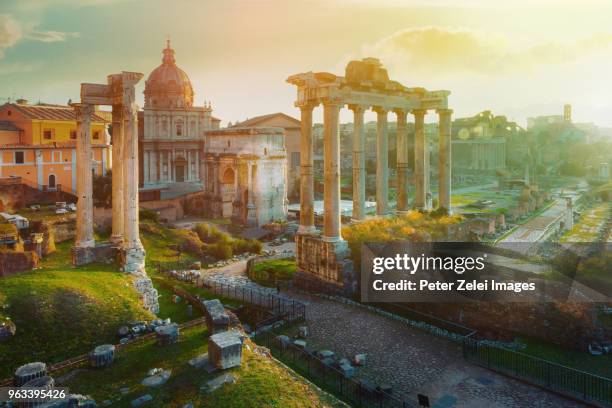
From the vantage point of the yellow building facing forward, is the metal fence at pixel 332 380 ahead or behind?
ahead

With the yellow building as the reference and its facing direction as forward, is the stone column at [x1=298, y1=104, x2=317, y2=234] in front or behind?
in front

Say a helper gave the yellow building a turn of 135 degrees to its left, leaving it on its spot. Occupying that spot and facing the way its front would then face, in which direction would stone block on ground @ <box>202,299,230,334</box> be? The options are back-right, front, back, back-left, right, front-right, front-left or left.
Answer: back-right

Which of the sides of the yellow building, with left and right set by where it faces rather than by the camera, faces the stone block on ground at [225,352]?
front

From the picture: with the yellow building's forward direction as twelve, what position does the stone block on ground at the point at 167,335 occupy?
The stone block on ground is roughly at 12 o'clock from the yellow building.

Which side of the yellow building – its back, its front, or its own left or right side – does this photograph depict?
front

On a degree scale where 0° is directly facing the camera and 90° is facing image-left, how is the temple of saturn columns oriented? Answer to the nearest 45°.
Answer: approximately 135°

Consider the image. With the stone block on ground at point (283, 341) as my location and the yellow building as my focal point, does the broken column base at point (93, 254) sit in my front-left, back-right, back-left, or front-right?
front-left

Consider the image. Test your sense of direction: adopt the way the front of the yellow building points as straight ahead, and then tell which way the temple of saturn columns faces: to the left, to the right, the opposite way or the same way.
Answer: the opposite way

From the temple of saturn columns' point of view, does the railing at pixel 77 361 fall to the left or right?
on its left

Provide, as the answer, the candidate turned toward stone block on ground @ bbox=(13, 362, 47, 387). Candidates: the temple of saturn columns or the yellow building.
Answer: the yellow building

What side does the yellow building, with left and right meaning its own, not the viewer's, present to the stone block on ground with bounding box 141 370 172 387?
front

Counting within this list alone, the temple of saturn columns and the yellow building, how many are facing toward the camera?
1
